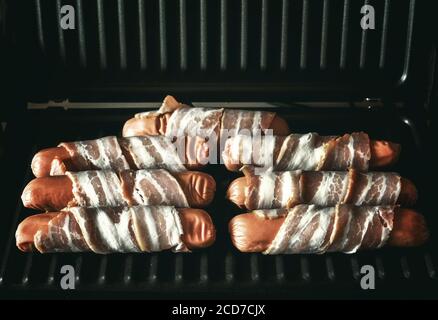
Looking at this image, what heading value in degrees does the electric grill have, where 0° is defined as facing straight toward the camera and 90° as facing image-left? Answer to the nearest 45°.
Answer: approximately 0°
